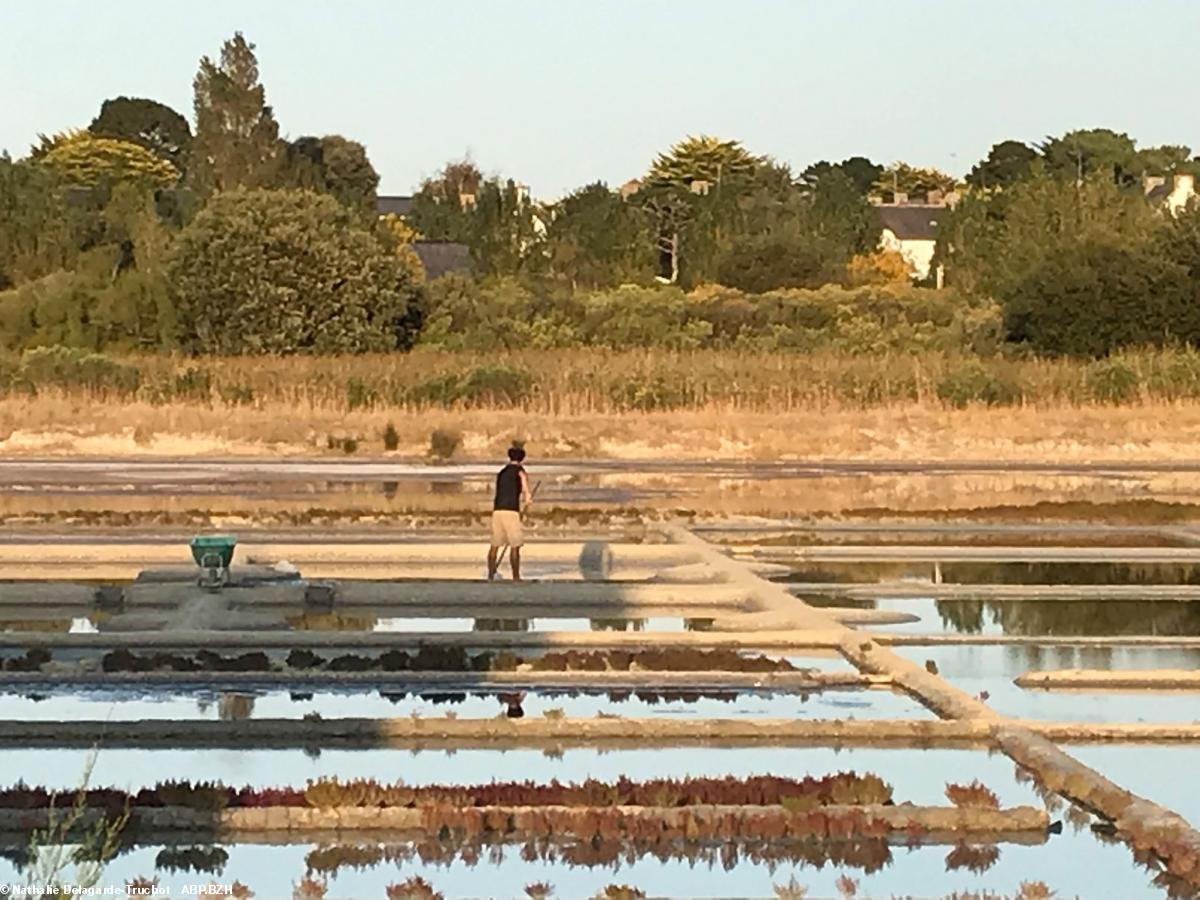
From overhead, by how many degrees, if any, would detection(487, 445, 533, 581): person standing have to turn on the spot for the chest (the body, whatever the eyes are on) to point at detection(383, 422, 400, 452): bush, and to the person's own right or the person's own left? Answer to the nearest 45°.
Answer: approximately 45° to the person's own left

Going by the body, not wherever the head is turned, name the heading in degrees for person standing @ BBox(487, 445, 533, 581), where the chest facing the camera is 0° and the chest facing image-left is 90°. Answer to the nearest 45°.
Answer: approximately 225°

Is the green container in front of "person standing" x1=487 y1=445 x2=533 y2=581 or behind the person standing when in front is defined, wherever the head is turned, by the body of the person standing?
behind

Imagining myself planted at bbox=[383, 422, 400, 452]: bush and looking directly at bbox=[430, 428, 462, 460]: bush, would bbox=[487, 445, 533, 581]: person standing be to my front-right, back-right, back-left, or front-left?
front-right

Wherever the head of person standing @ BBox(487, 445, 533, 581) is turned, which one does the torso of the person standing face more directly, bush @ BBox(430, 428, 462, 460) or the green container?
the bush

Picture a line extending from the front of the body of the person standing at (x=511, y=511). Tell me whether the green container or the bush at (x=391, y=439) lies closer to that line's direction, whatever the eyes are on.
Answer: the bush

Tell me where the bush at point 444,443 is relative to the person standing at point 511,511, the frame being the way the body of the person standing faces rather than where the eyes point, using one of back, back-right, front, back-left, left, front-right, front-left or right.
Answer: front-left
